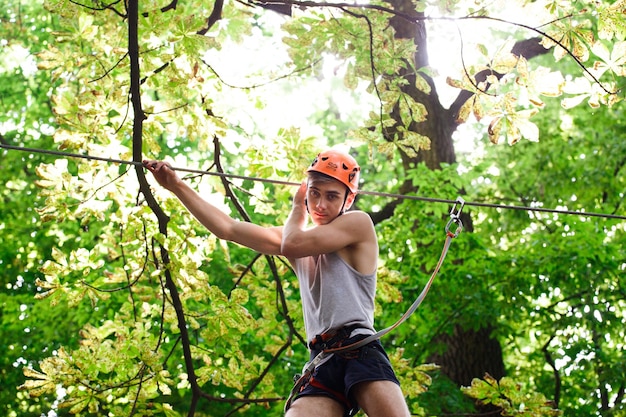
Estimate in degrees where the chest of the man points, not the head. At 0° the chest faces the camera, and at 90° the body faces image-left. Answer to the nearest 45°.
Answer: approximately 45°
